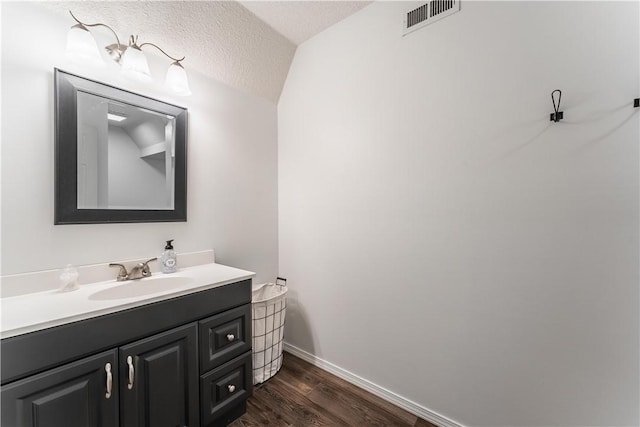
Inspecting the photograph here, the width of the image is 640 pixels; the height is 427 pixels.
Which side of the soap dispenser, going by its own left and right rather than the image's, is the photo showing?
front

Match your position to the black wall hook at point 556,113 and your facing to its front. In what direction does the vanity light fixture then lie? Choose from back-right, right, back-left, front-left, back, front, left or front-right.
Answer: front-right

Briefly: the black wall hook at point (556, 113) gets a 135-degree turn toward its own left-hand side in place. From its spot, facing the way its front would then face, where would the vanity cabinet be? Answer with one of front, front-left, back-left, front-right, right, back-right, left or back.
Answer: back

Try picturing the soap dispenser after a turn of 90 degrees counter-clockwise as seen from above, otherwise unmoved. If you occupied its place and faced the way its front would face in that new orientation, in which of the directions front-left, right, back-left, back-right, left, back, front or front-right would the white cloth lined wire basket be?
front

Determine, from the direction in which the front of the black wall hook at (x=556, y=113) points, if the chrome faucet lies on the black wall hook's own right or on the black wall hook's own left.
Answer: on the black wall hook's own right

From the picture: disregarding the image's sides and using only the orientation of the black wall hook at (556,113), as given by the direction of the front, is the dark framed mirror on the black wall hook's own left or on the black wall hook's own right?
on the black wall hook's own right

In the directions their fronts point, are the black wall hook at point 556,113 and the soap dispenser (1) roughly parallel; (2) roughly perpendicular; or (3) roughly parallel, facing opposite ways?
roughly perpendicular

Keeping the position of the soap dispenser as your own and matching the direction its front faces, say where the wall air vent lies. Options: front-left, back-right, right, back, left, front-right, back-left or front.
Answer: front-left

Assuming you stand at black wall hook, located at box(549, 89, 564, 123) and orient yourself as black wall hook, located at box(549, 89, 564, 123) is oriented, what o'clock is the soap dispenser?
The soap dispenser is roughly at 2 o'clock from the black wall hook.
